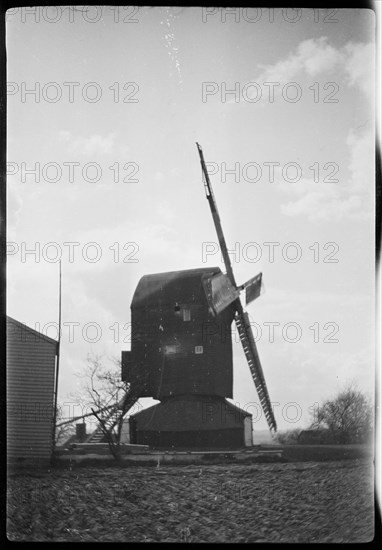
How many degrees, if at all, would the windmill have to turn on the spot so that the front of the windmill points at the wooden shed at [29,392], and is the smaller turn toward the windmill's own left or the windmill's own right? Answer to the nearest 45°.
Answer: approximately 180°

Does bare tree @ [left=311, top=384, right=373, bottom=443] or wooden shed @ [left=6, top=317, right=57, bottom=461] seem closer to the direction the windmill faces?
the bare tree

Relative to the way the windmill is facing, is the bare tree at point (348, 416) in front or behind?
in front

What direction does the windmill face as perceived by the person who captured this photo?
facing to the right of the viewer
